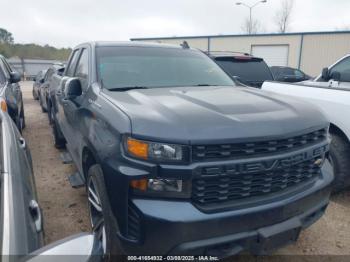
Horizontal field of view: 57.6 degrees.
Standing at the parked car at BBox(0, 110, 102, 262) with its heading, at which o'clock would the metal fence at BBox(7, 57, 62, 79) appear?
The metal fence is roughly at 6 o'clock from the parked car.

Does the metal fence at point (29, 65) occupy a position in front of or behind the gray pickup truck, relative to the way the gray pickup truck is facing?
behind

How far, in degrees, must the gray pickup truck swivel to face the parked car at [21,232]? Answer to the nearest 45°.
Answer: approximately 90° to its right

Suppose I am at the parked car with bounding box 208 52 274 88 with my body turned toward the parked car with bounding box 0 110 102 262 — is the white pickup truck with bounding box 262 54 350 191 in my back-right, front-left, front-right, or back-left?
front-left

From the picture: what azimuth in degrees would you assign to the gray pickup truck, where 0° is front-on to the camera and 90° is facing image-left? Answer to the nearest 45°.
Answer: approximately 315°

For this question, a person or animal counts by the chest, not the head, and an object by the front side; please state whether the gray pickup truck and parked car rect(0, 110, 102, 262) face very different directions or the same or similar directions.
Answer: same or similar directions

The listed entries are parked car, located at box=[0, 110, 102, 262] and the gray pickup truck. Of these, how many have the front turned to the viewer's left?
0

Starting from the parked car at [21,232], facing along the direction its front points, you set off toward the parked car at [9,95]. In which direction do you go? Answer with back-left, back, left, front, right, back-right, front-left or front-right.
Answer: back

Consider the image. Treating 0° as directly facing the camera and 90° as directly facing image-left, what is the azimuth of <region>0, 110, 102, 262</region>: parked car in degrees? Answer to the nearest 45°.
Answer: approximately 0°

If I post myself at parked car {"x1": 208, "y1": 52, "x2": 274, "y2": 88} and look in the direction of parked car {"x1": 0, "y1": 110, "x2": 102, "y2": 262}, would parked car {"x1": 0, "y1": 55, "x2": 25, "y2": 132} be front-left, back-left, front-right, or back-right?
front-right

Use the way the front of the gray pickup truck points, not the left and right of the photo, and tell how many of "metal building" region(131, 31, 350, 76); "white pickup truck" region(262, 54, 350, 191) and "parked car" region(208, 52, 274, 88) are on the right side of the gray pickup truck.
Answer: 0

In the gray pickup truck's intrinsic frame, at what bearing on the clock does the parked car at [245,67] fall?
The parked car is roughly at 8 o'clock from the gray pickup truck.
